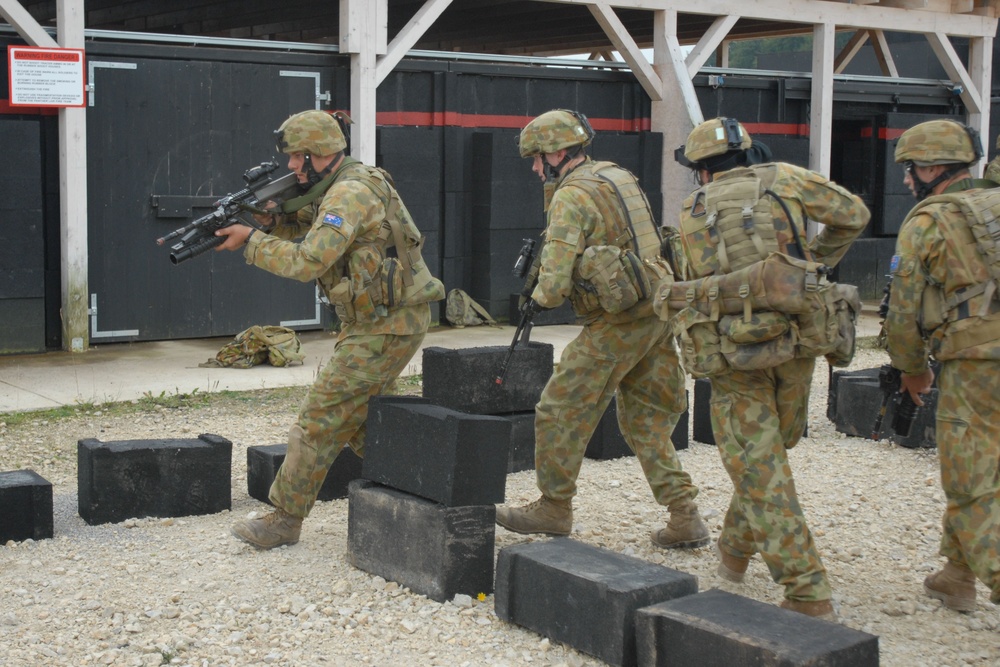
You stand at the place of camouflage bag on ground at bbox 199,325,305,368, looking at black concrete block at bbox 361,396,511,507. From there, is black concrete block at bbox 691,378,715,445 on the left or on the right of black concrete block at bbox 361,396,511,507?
left

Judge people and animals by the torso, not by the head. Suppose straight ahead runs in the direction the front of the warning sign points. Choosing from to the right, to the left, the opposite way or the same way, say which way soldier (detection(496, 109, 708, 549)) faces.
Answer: to the right

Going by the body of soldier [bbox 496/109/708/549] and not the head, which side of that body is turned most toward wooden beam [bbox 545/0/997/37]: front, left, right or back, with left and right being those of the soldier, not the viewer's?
right

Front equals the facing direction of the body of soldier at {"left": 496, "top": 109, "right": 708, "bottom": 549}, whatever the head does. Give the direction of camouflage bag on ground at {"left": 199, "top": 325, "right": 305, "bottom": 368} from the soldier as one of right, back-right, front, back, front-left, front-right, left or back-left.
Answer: front-right

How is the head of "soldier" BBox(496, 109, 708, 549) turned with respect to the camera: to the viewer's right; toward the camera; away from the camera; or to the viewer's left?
to the viewer's left

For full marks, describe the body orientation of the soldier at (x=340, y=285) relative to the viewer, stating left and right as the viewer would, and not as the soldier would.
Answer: facing to the left of the viewer

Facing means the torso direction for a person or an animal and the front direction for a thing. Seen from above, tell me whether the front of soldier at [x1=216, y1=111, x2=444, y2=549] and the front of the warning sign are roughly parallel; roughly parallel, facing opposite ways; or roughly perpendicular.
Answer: roughly perpendicular

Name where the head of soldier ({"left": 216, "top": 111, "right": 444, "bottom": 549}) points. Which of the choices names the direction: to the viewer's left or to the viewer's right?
to the viewer's left

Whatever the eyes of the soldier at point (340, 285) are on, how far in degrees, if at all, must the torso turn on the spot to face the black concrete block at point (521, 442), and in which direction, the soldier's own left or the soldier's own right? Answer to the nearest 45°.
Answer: approximately 135° to the soldier's own right

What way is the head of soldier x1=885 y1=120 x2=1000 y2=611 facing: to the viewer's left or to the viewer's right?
to the viewer's left

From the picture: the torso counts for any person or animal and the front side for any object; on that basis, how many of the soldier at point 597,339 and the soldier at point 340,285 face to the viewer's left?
2

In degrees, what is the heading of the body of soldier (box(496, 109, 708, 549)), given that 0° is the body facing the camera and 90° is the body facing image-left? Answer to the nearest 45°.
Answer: approximately 90°

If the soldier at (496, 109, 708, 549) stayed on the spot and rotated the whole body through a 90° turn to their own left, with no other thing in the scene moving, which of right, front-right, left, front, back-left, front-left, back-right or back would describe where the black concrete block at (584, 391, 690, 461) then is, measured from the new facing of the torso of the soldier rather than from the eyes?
back
